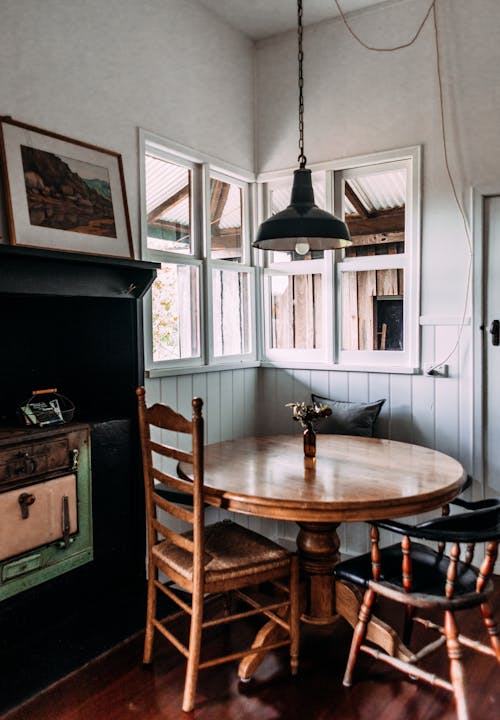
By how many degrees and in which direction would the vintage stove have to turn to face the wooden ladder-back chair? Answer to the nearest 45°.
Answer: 0° — it already faces it

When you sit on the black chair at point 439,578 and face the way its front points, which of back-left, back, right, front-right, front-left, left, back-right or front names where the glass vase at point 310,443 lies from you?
front

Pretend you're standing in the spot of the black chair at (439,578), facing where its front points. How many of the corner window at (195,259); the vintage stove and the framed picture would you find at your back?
0

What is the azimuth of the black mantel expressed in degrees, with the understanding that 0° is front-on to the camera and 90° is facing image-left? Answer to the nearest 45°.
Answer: approximately 315°

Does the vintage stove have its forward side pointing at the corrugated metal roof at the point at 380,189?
no

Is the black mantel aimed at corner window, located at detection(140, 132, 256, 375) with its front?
no

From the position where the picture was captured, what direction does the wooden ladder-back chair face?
facing away from the viewer and to the right of the viewer

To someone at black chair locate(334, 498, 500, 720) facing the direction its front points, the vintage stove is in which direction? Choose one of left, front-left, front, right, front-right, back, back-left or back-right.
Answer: front-left

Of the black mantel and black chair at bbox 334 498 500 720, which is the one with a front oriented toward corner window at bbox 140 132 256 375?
the black chair

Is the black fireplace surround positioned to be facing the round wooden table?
yes

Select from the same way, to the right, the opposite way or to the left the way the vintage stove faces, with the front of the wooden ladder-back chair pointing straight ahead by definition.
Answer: to the right

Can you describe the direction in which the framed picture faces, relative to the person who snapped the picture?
facing the viewer and to the right of the viewer

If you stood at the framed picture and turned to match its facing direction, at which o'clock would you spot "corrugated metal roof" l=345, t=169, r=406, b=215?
The corrugated metal roof is roughly at 10 o'clock from the framed picture.

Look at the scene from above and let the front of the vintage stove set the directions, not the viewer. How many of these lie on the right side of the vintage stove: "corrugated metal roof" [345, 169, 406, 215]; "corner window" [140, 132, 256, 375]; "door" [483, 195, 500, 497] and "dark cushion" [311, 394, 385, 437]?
0

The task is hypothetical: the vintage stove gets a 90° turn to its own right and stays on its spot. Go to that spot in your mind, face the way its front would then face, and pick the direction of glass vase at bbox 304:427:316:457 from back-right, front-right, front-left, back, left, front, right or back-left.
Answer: back-left

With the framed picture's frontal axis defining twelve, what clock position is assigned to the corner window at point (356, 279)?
The corner window is roughly at 10 o'clock from the framed picture.

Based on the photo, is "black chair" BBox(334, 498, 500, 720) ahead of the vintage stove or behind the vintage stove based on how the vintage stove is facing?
ahead

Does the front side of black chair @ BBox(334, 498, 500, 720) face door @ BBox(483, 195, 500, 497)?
no

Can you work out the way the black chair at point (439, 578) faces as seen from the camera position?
facing away from the viewer and to the left of the viewer
